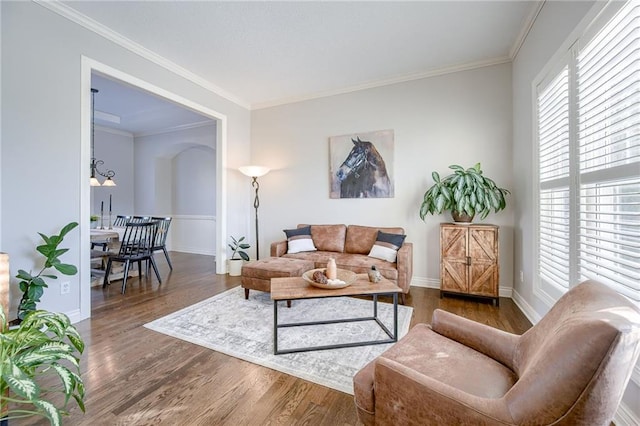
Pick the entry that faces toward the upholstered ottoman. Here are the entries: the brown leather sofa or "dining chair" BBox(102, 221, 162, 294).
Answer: the brown leather sofa

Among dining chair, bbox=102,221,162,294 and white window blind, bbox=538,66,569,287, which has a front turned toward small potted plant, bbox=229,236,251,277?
the white window blind

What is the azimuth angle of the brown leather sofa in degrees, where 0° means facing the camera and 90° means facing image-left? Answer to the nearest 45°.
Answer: approximately 45°

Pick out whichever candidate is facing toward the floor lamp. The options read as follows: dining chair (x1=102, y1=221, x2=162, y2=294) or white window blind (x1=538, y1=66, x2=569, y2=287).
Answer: the white window blind

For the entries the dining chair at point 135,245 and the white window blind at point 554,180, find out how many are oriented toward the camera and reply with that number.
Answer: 0

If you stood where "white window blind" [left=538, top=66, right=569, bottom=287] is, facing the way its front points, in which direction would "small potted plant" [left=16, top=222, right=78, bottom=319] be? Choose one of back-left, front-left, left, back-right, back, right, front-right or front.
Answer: front-left

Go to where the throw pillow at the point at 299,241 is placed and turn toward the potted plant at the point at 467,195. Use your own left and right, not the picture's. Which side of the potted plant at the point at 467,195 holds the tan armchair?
right

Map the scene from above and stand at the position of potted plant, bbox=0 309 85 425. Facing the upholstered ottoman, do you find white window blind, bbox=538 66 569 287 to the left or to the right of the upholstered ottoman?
right

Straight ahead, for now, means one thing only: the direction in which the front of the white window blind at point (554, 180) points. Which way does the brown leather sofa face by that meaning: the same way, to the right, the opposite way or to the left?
to the left

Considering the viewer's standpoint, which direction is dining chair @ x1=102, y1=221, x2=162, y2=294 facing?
facing away from the viewer and to the left of the viewer

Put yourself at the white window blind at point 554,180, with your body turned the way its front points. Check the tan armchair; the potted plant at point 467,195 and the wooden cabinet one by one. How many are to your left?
1

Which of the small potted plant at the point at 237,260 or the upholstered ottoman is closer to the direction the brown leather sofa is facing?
the upholstered ottoman

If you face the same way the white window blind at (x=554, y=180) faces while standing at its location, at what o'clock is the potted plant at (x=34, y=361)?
The potted plant is roughly at 10 o'clock from the white window blind.

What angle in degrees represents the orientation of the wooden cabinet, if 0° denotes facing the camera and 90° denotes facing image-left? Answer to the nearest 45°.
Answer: approximately 45°

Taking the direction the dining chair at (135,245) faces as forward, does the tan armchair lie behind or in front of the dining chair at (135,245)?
behind

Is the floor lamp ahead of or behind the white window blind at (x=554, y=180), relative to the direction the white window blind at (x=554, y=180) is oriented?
ahead

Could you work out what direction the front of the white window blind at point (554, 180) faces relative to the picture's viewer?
facing to the left of the viewer

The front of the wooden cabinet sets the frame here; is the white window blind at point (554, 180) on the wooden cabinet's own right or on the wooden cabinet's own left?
on the wooden cabinet's own left

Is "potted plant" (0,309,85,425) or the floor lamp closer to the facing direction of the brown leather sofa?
the potted plant
